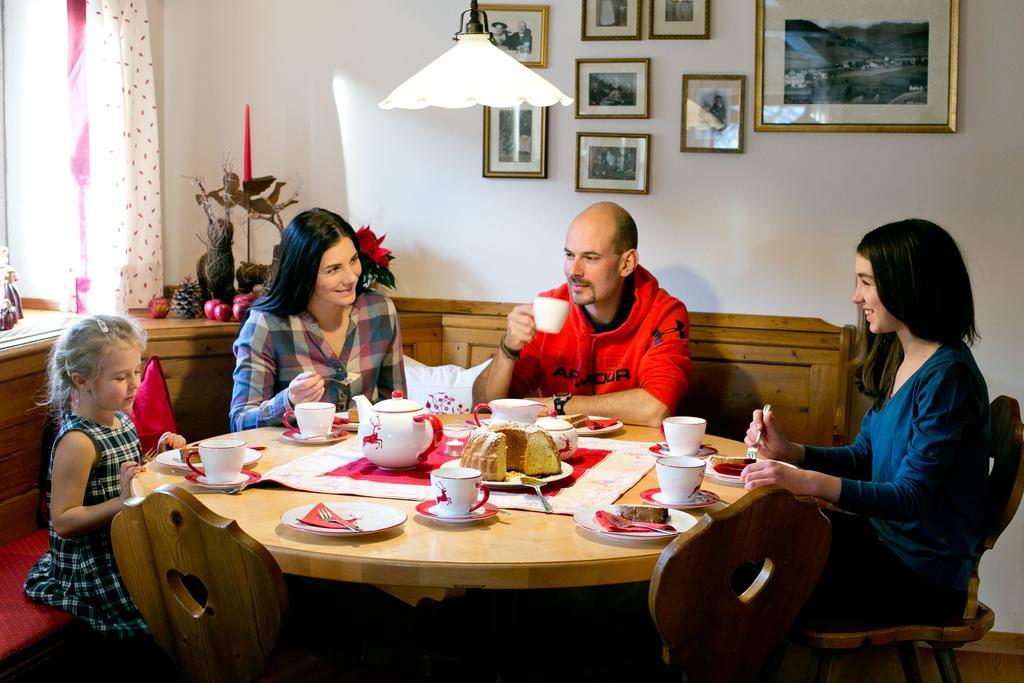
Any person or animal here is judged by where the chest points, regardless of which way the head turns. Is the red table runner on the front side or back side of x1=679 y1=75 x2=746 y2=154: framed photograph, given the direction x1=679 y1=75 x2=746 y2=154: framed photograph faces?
on the front side

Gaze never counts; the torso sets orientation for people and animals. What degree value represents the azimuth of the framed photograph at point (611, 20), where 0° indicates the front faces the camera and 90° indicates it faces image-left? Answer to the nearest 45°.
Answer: approximately 0°

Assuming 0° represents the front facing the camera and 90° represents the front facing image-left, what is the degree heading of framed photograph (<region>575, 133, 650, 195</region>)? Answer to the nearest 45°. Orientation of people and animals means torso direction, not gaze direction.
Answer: approximately 0°

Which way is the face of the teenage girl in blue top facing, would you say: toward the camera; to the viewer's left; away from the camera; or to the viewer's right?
to the viewer's left

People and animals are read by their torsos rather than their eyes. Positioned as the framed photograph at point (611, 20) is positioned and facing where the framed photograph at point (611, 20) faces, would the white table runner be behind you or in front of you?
in front

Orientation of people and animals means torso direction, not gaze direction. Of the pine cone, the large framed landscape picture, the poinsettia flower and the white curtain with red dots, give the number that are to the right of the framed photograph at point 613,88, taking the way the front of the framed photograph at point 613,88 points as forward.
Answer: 3

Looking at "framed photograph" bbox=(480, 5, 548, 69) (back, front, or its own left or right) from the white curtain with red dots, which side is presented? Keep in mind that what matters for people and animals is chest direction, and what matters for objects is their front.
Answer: right

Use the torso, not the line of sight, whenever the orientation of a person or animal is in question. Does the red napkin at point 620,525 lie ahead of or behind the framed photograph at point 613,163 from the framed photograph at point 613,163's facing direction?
ahead

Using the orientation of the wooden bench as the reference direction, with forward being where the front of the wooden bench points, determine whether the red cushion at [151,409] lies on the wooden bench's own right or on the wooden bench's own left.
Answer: on the wooden bench's own right

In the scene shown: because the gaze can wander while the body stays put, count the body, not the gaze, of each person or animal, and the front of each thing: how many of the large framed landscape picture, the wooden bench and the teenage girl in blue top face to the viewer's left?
1

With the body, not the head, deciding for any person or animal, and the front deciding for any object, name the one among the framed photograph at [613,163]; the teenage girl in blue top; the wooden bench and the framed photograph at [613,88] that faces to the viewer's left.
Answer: the teenage girl in blue top

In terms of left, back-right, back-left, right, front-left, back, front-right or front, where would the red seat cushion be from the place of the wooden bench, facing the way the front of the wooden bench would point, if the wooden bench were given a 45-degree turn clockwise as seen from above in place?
front
